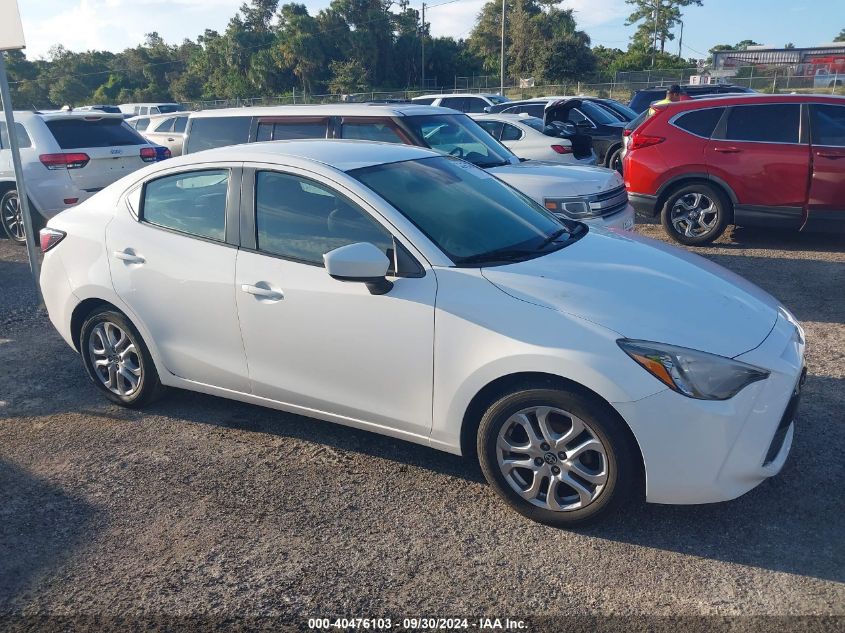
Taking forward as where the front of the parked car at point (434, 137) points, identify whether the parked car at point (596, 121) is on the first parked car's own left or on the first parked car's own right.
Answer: on the first parked car's own left

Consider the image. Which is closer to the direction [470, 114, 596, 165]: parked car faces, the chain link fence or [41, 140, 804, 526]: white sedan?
the chain link fence

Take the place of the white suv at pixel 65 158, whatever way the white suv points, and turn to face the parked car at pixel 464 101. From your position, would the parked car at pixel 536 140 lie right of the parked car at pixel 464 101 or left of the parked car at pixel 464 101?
right

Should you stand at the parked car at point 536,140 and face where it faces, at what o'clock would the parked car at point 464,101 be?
the parked car at point 464,101 is roughly at 1 o'clock from the parked car at point 536,140.

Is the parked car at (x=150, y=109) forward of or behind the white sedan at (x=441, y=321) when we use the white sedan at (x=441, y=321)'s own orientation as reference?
behind

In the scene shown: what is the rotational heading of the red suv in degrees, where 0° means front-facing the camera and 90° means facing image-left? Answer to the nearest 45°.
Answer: approximately 270°

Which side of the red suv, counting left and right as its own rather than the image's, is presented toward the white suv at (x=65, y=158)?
back

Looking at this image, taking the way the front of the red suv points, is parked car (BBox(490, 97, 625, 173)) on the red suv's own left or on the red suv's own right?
on the red suv's own left

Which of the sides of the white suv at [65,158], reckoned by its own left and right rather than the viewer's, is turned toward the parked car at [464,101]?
right
